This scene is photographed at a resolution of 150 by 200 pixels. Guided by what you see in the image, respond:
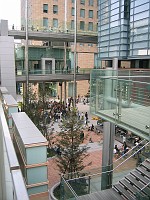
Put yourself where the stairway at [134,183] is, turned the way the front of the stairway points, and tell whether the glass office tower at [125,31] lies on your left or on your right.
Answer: on your right

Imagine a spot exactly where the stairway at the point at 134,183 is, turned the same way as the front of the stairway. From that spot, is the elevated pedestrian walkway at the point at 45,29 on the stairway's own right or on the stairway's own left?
on the stairway's own right
